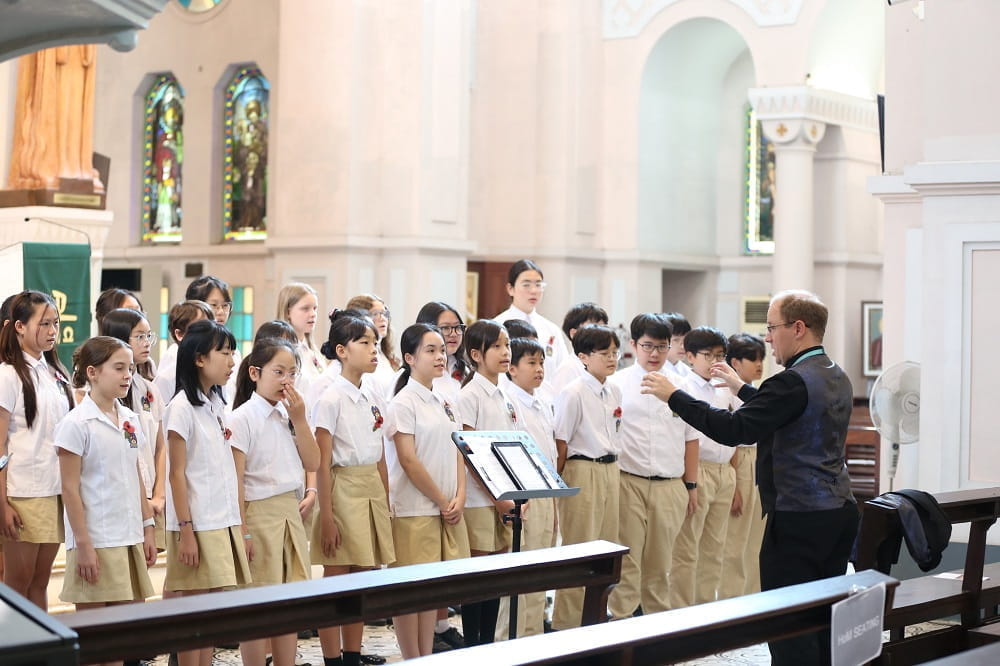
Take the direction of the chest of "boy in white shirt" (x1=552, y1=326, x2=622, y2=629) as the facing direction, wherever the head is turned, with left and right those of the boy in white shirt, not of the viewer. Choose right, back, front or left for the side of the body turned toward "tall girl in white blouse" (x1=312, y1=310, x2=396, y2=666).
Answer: right

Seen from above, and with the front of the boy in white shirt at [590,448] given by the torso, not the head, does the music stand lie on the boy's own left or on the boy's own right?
on the boy's own right

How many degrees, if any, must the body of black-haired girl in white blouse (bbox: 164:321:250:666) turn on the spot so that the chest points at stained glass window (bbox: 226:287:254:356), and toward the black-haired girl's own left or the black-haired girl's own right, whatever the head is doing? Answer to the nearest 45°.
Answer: approximately 135° to the black-haired girl's own left

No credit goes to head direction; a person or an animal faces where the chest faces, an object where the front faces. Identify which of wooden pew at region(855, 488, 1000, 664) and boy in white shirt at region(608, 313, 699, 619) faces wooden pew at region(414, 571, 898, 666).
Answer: the boy in white shirt

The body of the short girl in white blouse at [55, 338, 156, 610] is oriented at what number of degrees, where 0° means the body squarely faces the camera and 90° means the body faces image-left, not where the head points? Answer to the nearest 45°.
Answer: approximately 315°

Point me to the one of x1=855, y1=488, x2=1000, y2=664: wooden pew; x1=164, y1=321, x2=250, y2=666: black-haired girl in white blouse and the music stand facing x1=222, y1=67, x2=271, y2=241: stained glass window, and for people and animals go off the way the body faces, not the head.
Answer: the wooden pew

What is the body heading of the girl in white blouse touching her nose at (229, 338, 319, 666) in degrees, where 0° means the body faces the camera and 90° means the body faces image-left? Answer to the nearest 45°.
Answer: approximately 315°

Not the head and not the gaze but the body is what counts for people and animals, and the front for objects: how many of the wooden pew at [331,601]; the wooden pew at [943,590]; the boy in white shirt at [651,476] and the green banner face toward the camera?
2
